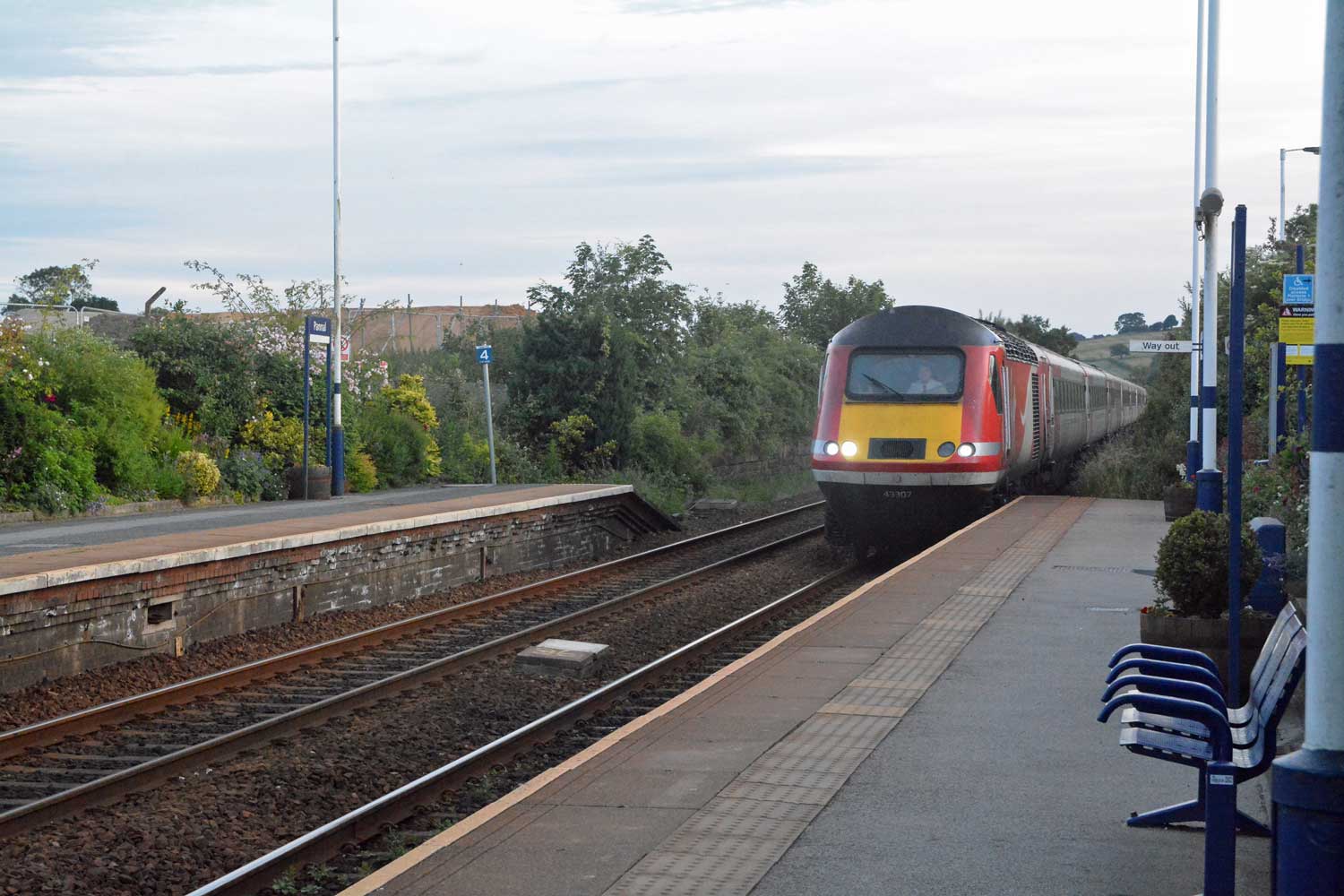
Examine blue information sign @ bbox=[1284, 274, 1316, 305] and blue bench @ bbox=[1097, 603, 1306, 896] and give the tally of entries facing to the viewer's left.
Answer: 1

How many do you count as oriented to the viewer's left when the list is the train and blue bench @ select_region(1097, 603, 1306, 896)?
1

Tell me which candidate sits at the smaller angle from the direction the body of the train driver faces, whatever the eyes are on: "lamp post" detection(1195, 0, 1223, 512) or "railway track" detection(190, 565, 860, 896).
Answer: the railway track

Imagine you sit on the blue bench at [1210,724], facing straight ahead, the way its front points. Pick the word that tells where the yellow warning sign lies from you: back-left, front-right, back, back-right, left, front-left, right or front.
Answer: right

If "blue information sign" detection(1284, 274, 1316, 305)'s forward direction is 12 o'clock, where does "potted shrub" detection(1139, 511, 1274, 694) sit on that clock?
The potted shrub is roughly at 12 o'clock from the blue information sign.

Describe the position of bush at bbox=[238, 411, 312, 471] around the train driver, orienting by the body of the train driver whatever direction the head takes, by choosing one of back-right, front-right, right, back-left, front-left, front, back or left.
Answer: right

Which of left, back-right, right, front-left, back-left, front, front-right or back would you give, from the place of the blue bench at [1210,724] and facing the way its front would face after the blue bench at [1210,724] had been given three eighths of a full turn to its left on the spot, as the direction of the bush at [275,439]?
back

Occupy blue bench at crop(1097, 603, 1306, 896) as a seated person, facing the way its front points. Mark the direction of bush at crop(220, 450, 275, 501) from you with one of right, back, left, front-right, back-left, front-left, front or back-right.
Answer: front-right

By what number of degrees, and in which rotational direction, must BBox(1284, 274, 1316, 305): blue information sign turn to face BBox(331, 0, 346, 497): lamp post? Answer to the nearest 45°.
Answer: approximately 90° to its right

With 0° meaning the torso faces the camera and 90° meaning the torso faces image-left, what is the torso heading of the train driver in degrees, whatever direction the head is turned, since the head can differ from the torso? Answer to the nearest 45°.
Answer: approximately 0°

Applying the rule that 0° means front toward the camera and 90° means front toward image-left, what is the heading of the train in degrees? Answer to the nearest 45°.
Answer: approximately 0°

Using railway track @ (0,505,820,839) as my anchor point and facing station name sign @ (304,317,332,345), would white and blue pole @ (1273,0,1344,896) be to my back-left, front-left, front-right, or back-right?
back-right

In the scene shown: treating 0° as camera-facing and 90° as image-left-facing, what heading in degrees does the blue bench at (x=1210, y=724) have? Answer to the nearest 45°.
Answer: approximately 90°

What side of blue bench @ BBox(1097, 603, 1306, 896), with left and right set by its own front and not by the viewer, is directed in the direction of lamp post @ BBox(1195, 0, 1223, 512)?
right
